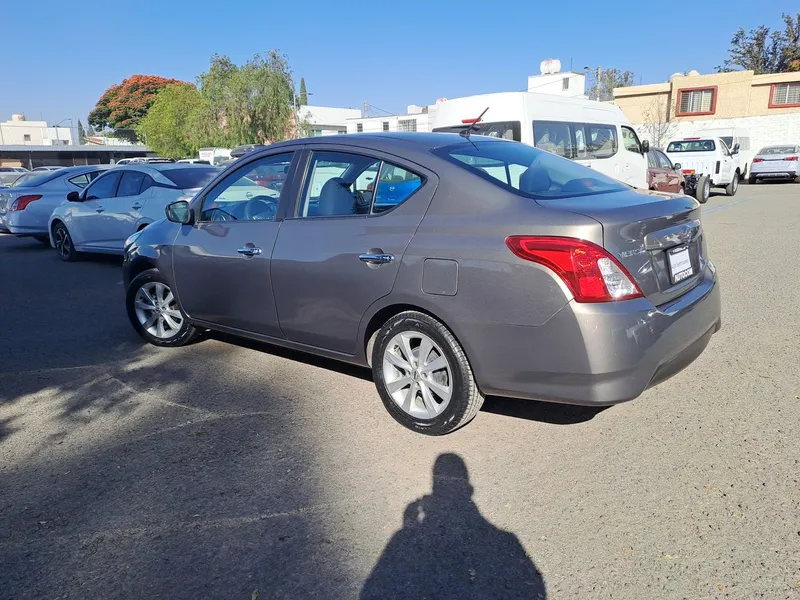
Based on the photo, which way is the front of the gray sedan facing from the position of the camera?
facing away from the viewer and to the left of the viewer

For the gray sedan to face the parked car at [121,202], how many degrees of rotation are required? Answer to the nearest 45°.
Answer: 0° — it already faces it

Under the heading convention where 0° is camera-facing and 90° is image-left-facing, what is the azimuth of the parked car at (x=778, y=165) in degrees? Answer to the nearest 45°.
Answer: approximately 180°

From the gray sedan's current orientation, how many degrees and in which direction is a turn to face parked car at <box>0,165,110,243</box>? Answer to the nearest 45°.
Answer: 0° — it already faces it

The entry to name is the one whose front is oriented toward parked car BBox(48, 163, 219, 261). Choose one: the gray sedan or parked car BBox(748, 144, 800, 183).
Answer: the gray sedan

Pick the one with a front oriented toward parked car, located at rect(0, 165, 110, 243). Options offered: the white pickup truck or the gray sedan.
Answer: the gray sedan

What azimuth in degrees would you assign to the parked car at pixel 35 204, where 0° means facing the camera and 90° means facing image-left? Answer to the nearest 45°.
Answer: approximately 225°

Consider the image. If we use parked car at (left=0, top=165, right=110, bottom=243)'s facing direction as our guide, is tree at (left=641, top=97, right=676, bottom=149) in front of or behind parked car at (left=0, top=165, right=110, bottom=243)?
in front

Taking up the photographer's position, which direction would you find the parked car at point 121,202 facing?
facing away from the viewer and to the left of the viewer
